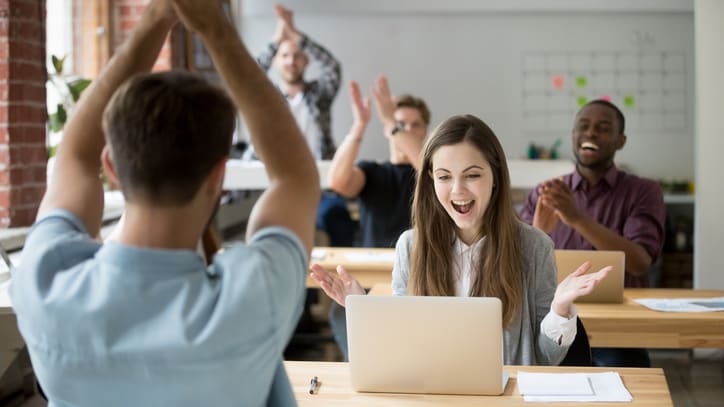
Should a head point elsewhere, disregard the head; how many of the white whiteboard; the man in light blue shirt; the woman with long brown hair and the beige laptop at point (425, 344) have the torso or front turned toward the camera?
2

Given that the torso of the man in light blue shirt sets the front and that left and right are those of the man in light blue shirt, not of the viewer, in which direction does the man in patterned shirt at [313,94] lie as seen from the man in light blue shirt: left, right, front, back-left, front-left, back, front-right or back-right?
front

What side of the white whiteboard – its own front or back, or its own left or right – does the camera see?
front

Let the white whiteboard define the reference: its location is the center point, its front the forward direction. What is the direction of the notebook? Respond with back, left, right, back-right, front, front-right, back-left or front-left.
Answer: front

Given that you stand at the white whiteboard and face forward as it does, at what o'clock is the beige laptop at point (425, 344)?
The beige laptop is roughly at 12 o'clock from the white whiteboard.

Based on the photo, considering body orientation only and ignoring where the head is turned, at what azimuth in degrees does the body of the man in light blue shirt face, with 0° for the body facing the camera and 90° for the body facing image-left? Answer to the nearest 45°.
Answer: approximately 180°

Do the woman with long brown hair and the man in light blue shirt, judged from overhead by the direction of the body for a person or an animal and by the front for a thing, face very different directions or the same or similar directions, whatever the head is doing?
very different directions

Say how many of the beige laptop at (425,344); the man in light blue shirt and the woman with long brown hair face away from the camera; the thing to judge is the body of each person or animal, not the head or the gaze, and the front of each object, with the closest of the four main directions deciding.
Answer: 2

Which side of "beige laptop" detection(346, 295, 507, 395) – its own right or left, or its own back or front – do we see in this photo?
back

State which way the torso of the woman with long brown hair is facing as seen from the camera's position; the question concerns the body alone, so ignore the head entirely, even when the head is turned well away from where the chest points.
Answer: toward the camera

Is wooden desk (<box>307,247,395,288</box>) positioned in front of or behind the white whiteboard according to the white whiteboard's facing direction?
in front

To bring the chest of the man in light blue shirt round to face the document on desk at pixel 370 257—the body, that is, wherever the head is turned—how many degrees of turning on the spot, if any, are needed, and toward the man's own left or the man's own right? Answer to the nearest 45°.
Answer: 0° — they already face it

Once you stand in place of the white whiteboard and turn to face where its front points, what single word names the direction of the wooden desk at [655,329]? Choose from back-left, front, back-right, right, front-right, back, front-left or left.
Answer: front

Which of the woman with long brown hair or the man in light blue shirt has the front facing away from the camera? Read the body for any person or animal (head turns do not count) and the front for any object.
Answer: the man in light blue shirt

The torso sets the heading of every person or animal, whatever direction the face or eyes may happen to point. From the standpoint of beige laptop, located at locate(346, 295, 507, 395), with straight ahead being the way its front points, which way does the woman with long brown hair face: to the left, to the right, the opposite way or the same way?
the opposite way

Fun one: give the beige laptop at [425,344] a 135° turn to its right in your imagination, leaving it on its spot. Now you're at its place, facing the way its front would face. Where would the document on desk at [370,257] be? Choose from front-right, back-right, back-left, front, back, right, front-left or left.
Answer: back-left

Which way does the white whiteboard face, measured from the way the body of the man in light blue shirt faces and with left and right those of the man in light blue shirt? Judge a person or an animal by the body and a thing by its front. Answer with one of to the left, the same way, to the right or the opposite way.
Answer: the opposite way

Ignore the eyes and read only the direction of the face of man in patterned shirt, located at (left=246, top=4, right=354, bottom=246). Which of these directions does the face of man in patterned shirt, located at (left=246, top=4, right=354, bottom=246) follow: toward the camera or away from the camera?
toward the camera
